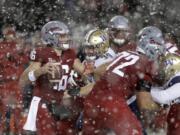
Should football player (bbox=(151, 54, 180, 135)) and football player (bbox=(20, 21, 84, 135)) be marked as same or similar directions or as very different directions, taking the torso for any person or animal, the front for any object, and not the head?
very different directions

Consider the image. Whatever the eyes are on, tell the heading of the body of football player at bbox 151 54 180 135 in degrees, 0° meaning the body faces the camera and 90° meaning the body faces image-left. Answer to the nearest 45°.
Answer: approximately 90°

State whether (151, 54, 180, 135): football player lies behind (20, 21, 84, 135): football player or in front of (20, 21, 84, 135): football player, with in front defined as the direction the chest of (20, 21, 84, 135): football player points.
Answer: in front

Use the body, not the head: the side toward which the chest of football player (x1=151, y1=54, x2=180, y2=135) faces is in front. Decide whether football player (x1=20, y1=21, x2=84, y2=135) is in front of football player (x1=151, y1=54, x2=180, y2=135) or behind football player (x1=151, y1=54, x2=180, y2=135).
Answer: in front

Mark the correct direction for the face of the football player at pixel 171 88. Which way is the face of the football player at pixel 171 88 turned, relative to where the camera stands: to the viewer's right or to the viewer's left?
to the viewer's left

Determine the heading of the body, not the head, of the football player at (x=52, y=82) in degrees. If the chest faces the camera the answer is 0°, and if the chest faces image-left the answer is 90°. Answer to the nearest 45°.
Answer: approximately 315°
